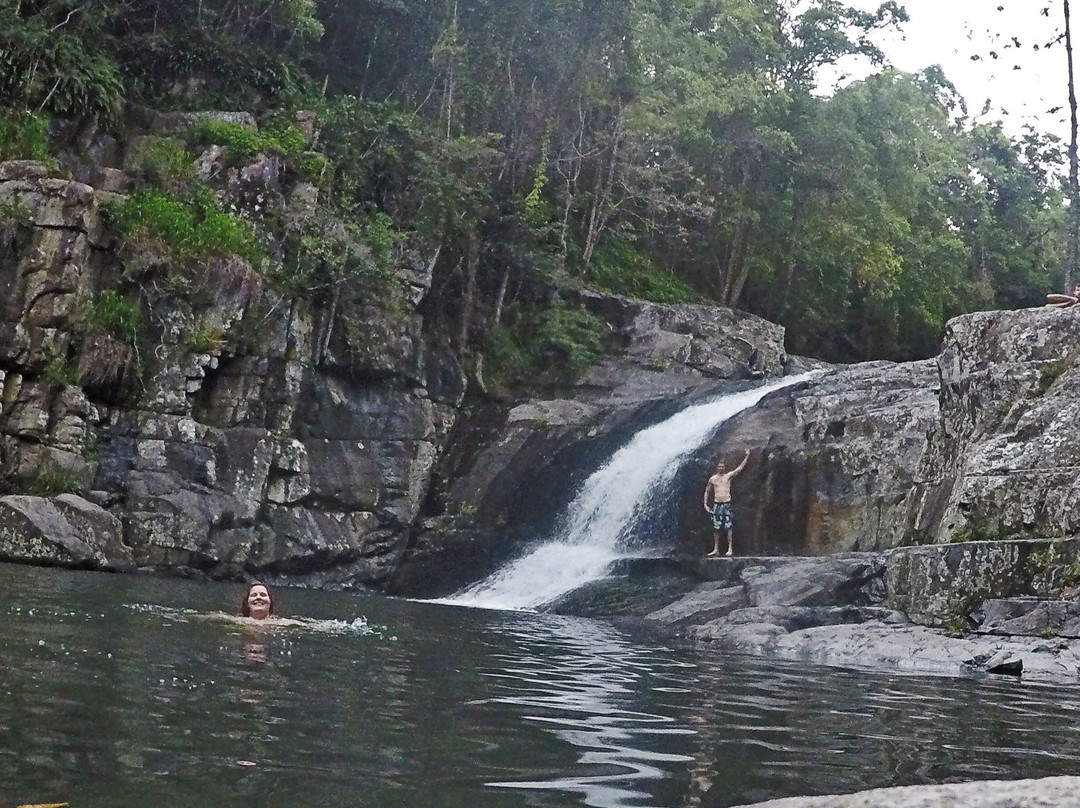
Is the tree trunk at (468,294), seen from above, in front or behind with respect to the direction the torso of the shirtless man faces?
behind

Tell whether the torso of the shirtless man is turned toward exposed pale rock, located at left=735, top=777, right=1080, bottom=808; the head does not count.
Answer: yes

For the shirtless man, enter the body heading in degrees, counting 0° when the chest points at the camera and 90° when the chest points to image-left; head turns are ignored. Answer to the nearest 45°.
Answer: approximately 0°

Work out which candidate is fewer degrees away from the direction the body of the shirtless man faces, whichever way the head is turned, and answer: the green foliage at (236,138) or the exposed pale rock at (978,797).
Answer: the exposed pale rock

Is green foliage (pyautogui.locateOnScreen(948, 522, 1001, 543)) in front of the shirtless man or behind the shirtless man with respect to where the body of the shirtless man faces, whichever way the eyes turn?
in front

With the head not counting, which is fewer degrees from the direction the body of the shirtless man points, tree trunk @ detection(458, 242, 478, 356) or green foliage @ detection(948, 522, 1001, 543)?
the green foliage

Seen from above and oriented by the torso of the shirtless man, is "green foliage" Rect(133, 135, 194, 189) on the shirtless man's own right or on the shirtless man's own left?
on the shirtless man's own right

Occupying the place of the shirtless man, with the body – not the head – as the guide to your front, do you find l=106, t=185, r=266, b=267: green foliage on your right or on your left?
on your right
